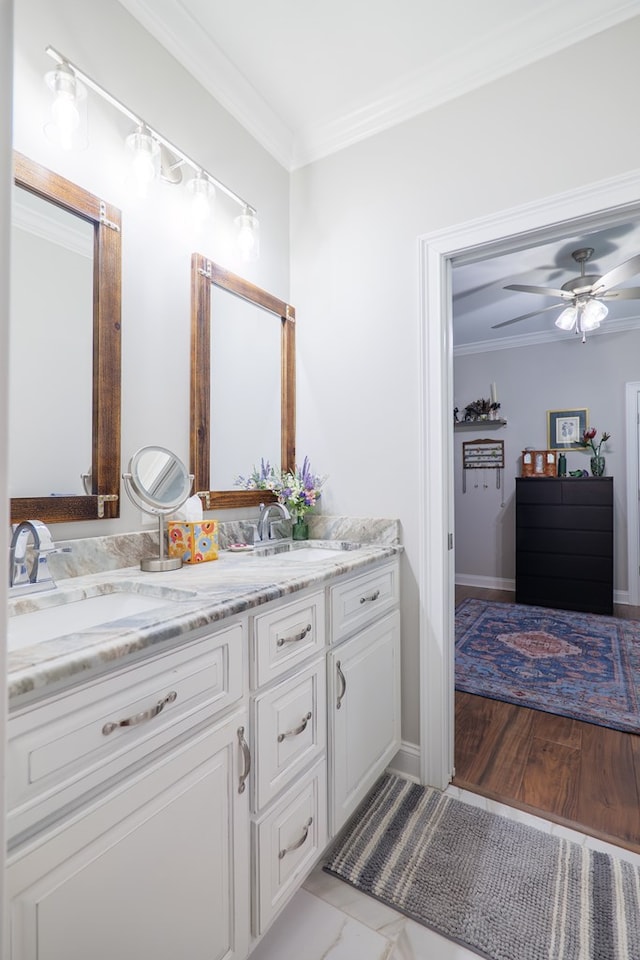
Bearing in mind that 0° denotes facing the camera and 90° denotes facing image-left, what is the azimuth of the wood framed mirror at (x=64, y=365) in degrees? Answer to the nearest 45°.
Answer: approximately 315°

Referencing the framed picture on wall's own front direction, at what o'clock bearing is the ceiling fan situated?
The ceiling fan is roughly at 12 o'clock from the framed picture on wall.

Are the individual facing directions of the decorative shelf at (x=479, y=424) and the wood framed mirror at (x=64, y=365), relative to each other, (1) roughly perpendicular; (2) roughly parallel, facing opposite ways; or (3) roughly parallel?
roughly perpendicular

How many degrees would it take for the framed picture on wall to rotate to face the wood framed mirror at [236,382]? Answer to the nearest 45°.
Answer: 0° — it already faces it

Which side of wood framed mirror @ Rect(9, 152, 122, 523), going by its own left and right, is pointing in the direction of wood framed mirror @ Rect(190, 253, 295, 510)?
left

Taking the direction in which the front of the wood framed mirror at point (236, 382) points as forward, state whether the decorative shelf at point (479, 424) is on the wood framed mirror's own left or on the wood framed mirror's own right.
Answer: on the wood framed mirror's own left

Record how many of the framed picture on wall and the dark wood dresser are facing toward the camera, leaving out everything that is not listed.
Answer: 2

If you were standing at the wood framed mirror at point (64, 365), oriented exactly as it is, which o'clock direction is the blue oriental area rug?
The blue oriental area rug is roughly at 10 o'clock from the wood framed mirror.
